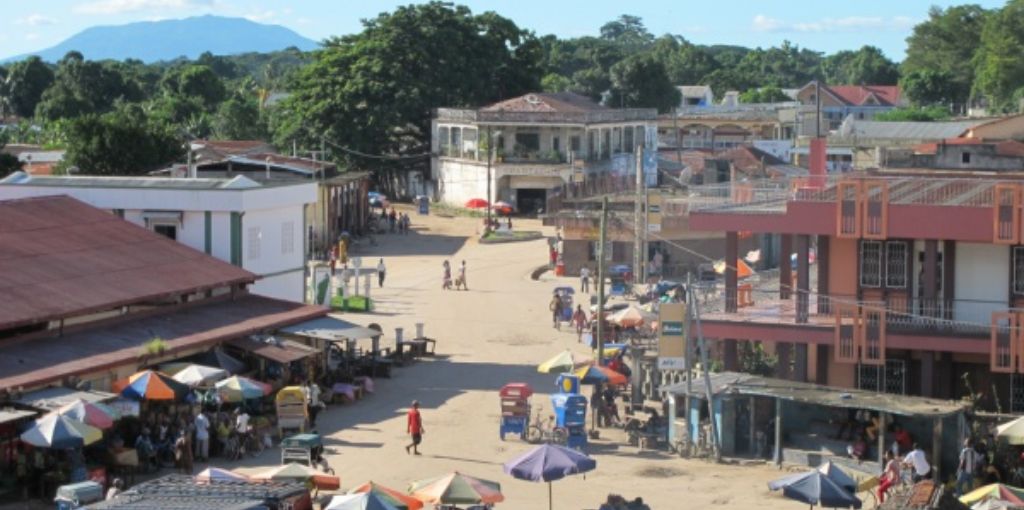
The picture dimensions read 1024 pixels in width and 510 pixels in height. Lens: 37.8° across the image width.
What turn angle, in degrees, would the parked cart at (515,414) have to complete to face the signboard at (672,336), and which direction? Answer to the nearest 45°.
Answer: approximately 90° to its left

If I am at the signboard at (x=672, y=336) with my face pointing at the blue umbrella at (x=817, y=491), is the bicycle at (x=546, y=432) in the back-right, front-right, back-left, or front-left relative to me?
back-right
